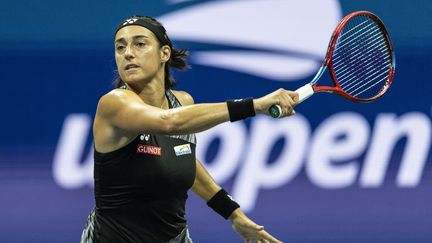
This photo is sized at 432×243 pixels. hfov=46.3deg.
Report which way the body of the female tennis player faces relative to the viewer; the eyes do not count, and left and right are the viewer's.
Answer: facing the viewer and to the right of the viewer
